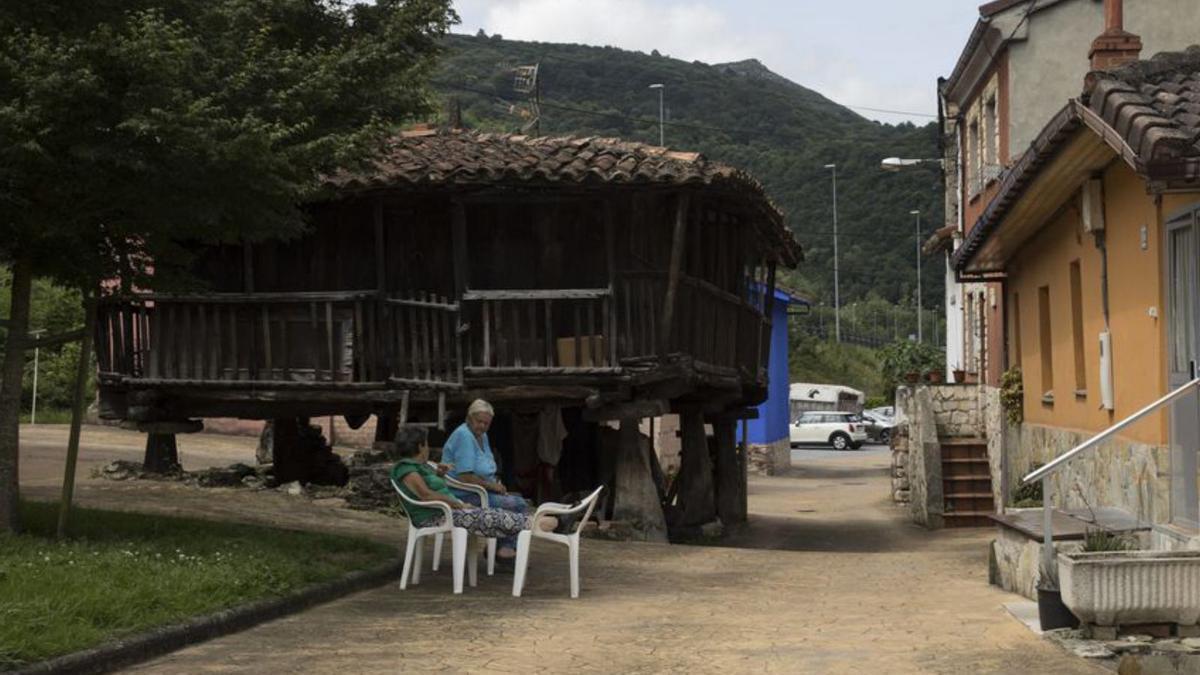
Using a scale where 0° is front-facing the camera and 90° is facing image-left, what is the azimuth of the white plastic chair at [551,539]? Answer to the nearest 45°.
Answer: approximately 90°

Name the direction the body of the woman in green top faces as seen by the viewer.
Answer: to the viewer's right

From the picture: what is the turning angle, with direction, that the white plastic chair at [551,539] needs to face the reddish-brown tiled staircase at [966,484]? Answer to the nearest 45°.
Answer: approximately 135° to its right

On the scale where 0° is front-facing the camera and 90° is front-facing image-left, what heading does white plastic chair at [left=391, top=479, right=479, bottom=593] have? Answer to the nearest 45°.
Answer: approximately 270°

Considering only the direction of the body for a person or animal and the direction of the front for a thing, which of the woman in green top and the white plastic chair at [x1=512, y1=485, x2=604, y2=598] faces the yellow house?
the woman in green top

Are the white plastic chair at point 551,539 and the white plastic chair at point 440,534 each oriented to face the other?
yes

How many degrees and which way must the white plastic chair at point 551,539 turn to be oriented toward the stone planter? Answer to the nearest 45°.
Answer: approximately 135° to its left
